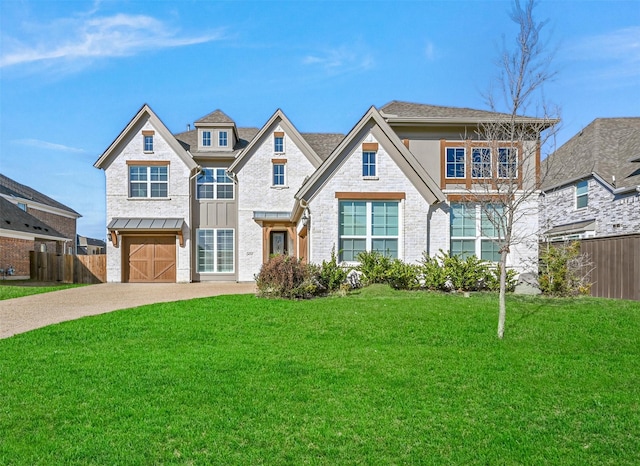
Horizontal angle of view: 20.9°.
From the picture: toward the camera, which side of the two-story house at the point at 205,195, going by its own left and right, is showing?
front

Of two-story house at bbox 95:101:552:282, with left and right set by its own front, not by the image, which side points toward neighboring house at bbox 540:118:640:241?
left

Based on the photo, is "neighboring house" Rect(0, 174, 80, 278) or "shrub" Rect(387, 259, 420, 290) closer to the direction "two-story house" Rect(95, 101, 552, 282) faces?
the shrub

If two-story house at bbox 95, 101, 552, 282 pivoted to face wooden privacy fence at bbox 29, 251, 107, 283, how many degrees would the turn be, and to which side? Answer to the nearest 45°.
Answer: approximately 90° to its right
